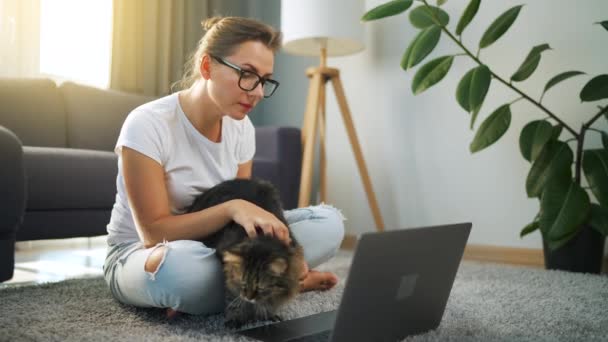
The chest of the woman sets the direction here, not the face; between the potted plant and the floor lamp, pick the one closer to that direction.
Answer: the potted plant

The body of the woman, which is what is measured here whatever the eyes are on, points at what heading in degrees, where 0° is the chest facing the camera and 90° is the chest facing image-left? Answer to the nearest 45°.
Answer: approximately 315°

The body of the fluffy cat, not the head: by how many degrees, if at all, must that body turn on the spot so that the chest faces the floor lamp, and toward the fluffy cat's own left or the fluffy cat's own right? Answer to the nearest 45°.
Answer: approximately 180°

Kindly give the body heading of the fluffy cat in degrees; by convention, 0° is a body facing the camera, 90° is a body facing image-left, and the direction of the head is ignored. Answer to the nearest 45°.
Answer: approximately 0°

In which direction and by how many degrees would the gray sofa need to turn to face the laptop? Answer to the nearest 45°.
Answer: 0° — it already faces it

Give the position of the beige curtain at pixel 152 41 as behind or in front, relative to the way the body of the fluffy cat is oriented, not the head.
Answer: behind

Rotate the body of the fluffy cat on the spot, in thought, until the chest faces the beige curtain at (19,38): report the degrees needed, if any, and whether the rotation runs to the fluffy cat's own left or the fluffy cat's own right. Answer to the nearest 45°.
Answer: approximately 135° to the fluffy cat's own right

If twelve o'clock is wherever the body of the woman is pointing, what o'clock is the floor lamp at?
The floor lamp is roughly at 8 o'clock from the woman.

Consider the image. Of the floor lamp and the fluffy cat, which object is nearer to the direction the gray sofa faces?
the fluffy cat
